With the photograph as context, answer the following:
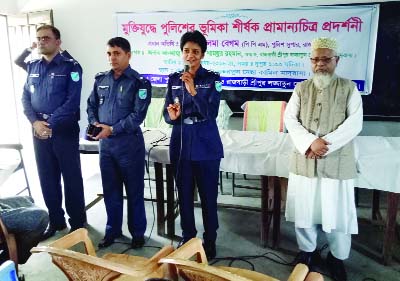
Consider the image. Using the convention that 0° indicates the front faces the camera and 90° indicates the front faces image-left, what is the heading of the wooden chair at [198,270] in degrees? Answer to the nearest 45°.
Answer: approximately 225°

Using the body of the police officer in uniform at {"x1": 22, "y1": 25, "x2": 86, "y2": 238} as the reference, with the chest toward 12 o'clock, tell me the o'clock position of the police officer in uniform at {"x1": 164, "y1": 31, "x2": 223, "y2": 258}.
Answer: the police officer in uniform at {"x1": 164, "y1": 31, "x2": 223, "y2": 258} is roughly at 9 o'clock from the police officer in uniform at {"x1": 22, "y1": 25, "x2": 86, "y2": 238}.

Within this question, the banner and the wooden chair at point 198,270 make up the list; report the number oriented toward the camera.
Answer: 1

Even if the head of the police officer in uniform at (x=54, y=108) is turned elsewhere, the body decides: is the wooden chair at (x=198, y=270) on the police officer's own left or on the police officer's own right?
on the police officer's own left

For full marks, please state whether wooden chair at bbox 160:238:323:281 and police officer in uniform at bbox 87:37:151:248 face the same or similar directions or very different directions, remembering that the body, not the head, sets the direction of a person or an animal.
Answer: very different directions

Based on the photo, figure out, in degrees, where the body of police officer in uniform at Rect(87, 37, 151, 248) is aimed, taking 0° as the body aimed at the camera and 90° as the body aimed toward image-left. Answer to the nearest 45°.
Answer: approximately 45°

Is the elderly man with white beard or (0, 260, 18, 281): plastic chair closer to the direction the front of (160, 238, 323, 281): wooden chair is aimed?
the elderly man with white beard

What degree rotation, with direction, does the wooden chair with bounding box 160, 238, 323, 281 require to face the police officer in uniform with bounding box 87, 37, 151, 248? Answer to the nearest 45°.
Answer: approximately 90° to its left
